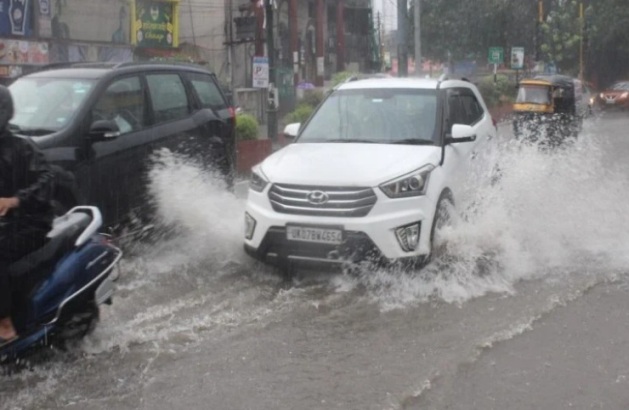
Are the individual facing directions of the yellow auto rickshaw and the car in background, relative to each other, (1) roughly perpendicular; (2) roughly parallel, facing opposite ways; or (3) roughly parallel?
roughly parallel

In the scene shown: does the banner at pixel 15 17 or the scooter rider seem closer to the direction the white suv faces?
the scooter rider

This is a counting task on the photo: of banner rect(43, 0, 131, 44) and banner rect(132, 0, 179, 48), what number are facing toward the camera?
2

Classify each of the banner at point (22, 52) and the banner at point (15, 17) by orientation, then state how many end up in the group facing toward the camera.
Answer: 2

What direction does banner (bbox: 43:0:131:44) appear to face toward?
toward the camera

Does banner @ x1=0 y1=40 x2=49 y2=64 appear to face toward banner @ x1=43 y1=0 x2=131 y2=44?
no

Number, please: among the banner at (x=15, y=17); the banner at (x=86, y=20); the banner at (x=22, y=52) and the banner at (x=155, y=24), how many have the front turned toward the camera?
4

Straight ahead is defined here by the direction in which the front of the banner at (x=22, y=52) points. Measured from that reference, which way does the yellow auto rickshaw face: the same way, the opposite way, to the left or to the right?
to the right

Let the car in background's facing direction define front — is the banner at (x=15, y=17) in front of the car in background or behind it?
in front

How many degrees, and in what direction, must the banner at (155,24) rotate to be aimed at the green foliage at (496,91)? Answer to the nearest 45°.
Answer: approximately 90° to its left

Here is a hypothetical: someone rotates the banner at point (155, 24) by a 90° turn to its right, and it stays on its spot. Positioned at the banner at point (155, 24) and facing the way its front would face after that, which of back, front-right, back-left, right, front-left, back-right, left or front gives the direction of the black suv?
left

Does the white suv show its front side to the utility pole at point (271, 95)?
no

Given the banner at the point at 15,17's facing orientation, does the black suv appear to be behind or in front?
in front

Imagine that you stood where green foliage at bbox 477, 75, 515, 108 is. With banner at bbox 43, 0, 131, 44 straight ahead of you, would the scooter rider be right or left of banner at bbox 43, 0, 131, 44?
left

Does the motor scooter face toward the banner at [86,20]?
no

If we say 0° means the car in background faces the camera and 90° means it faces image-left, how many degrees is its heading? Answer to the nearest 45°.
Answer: approximately 45°

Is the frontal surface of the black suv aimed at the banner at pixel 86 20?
no

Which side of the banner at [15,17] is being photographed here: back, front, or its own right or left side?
front
